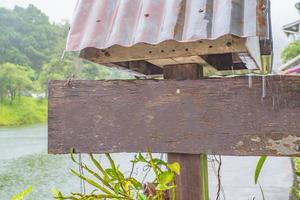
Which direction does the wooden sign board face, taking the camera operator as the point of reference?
facing the viewer
